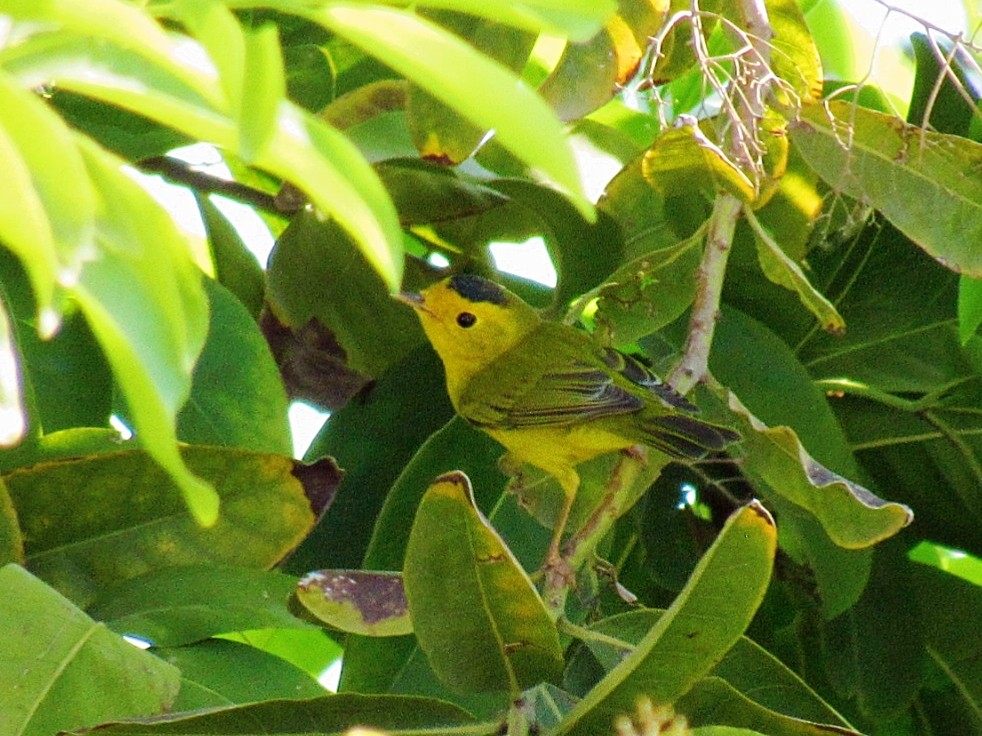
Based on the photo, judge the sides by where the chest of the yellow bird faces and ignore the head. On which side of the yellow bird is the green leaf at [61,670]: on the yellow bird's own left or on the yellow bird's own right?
on the yellow bird's own left

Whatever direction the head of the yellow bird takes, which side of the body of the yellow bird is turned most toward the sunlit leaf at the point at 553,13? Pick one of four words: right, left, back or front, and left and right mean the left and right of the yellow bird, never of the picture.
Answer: left

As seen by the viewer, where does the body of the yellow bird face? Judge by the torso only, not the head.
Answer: to the viewer's left

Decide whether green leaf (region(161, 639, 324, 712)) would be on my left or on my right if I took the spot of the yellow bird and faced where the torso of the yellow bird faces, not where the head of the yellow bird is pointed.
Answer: on my left

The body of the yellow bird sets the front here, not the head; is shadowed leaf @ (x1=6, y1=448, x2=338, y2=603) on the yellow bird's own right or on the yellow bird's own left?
on the yellow bird's own left
